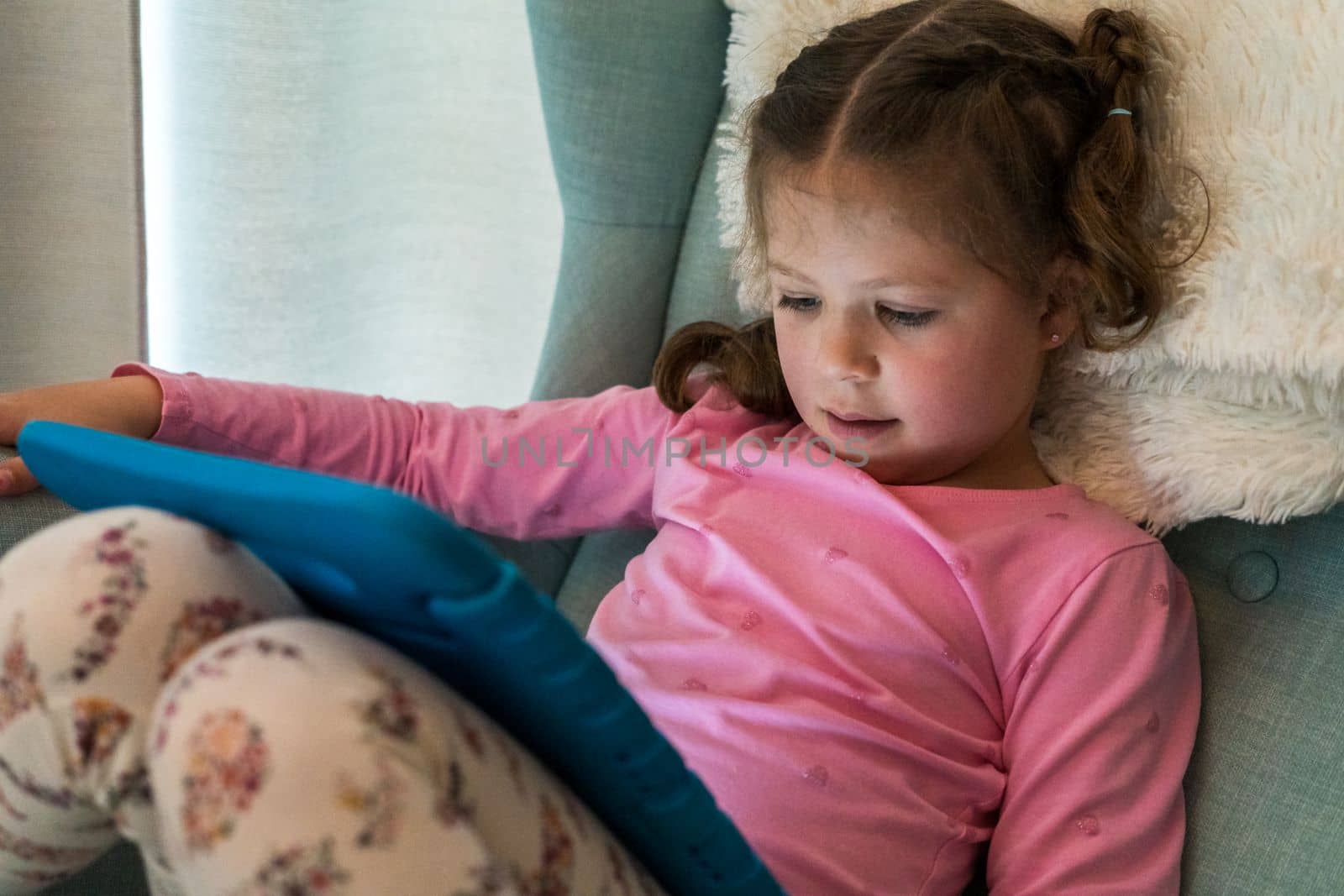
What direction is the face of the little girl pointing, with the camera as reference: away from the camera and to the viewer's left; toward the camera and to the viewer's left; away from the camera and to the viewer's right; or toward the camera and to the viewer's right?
toward the camera and to the viewer's left

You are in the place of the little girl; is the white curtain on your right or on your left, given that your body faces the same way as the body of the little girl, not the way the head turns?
on your right

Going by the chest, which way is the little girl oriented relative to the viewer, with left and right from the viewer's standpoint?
facing the viewer and to the left of the viewer
